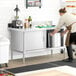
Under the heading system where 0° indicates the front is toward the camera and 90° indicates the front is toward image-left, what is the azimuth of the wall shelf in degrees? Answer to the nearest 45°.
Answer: approximately 0°
